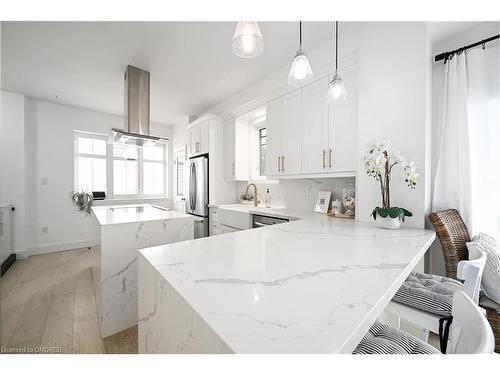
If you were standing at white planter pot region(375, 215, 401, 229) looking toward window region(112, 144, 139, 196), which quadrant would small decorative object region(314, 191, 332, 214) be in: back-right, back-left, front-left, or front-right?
front-right

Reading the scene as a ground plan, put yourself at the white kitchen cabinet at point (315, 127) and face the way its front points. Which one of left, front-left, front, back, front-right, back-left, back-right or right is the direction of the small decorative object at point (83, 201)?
front-right

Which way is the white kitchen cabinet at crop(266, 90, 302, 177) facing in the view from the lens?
facing the viewer and to the left of the viewer

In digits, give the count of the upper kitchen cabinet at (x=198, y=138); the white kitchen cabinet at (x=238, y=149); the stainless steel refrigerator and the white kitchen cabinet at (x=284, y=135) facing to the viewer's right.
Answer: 0

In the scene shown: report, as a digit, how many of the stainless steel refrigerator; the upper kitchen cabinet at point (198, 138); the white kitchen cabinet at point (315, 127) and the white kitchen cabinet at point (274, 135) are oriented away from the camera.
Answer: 0

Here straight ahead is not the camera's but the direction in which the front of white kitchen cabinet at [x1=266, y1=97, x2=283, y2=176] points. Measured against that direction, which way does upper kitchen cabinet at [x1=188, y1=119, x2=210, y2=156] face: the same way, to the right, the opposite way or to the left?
the same way

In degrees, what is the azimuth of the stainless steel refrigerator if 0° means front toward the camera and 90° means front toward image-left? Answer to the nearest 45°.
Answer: approximately 45°

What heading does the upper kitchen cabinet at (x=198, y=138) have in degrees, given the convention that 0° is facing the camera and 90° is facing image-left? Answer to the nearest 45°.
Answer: approximately 45°

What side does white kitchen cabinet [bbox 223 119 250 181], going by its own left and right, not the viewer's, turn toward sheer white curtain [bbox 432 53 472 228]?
left

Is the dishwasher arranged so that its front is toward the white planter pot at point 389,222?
no

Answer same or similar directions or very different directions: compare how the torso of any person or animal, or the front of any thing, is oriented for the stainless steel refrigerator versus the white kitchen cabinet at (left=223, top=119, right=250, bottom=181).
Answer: same or similar directions

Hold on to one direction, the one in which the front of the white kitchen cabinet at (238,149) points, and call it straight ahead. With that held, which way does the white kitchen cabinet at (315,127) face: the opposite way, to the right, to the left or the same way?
the same way

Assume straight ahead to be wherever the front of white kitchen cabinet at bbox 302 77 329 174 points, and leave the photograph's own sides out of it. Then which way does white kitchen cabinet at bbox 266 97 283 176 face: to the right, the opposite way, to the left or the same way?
the same way
